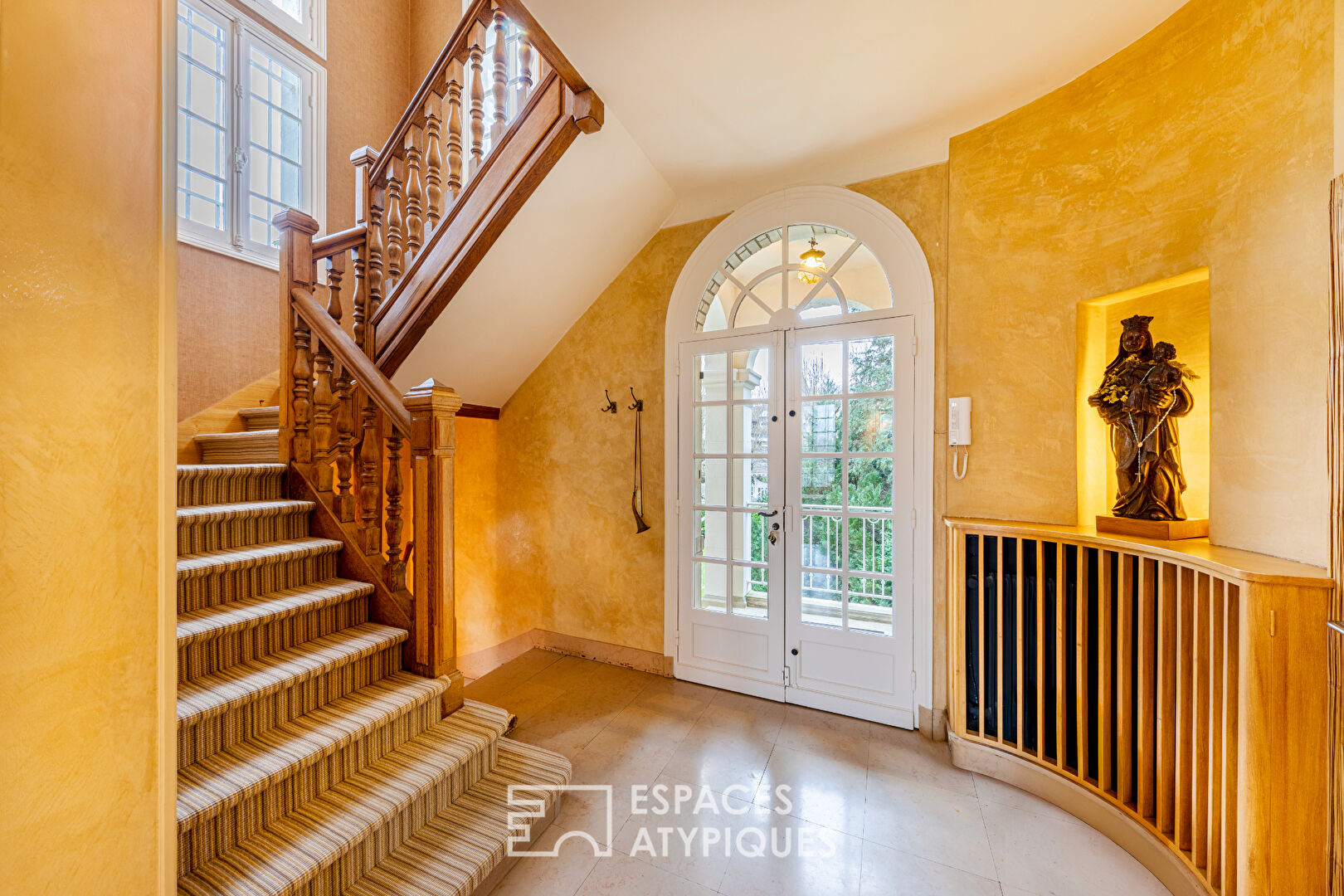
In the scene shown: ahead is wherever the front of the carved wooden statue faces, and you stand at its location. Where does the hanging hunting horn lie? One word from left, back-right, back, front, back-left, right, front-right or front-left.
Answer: right

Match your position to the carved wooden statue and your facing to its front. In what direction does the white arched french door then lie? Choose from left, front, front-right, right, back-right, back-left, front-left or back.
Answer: right

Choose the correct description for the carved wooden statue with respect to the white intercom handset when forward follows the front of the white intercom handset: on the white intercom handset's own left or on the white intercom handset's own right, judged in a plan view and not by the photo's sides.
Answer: on the white intercom handset's own left

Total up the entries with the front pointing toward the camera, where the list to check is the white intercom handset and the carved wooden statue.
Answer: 2

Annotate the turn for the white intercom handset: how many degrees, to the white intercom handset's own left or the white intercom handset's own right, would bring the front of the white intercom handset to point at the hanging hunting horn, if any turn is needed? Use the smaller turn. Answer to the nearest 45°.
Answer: approximately 90° to the white intercom handset's own right

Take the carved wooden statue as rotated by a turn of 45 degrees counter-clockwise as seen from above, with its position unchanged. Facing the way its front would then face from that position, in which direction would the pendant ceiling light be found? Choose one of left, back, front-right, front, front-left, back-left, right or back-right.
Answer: back-right

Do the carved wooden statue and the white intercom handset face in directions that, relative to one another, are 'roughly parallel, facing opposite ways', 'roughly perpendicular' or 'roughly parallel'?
roughly parallel

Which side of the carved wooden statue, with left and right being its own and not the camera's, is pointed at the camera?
front

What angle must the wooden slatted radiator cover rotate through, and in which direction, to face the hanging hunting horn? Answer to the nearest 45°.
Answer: approximately 45° to its right
